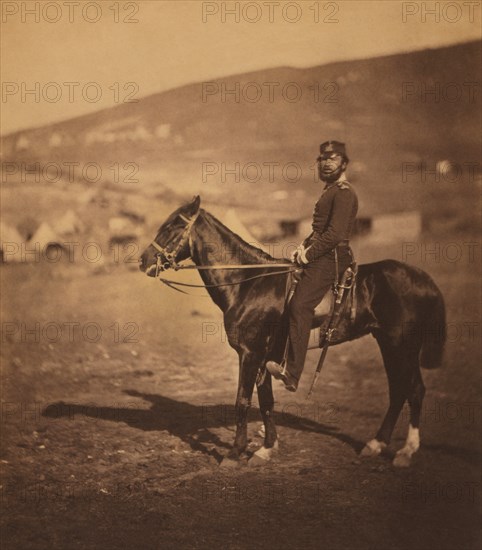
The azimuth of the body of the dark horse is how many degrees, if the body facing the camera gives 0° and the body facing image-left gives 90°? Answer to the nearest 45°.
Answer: approximately 90°

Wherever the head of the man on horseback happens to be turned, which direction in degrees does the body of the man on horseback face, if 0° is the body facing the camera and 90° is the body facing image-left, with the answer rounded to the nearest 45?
approximately 90°

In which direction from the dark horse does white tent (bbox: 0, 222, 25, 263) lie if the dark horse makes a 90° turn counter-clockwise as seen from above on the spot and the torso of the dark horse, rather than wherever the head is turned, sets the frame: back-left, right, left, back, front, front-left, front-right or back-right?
right

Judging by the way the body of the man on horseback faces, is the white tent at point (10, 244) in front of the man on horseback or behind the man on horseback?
in front
